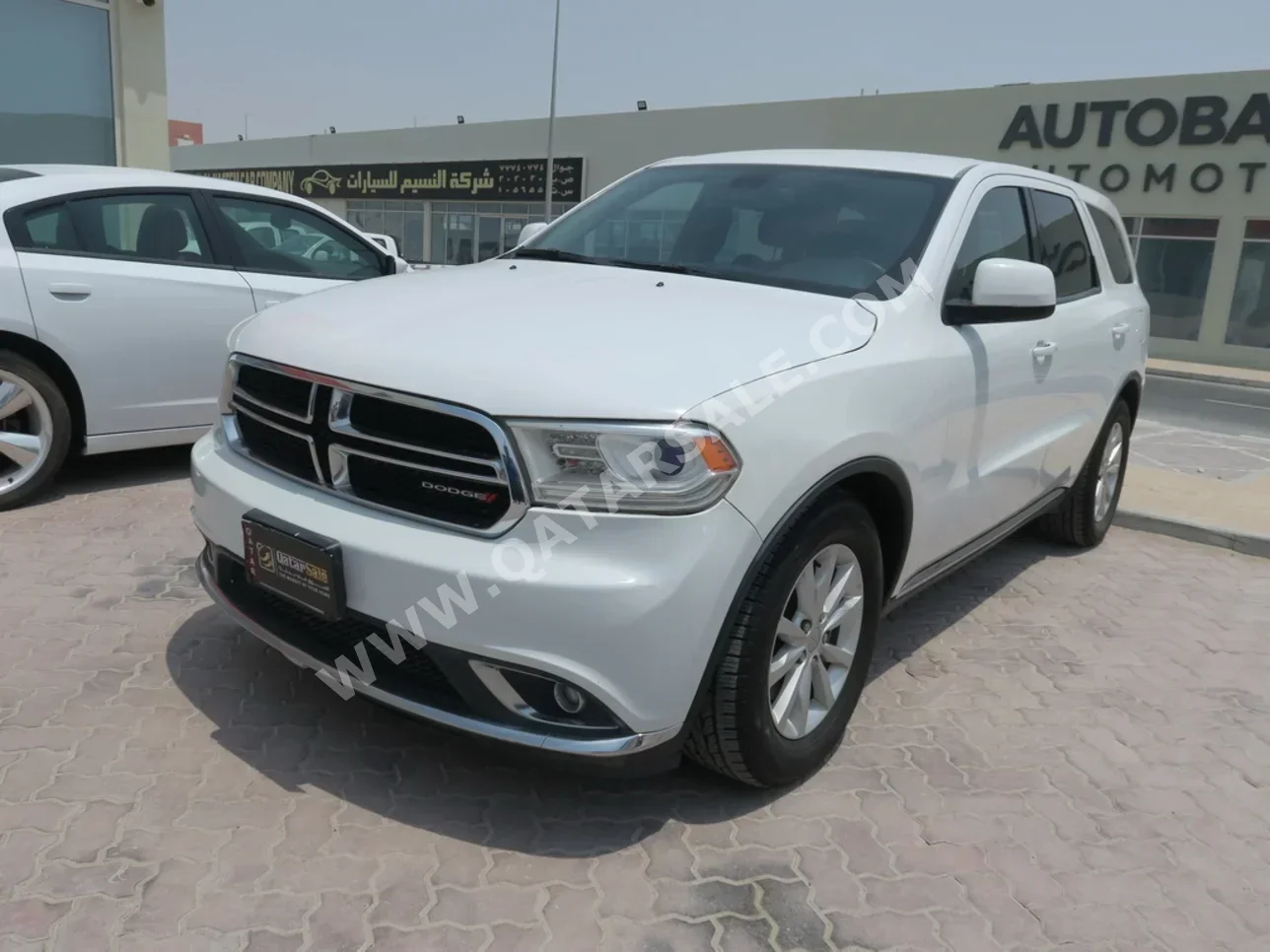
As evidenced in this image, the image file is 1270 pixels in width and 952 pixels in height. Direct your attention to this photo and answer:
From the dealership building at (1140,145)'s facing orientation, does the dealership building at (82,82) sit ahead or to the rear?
ahead

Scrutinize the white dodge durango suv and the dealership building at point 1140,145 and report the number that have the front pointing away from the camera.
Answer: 0

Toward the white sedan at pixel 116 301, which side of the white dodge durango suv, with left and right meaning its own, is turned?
right

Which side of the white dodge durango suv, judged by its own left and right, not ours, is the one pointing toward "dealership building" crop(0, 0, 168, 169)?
right

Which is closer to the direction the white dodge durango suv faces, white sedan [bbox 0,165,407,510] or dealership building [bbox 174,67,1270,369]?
the white sedan

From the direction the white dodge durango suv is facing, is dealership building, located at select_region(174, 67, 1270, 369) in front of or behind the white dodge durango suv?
behind

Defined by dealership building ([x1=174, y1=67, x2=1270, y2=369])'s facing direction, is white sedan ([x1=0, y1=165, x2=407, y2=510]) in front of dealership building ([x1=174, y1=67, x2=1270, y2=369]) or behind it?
in front

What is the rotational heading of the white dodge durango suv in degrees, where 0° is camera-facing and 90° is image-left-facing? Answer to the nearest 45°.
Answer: approximately 45°

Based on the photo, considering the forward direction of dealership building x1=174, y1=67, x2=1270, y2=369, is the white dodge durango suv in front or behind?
in front
